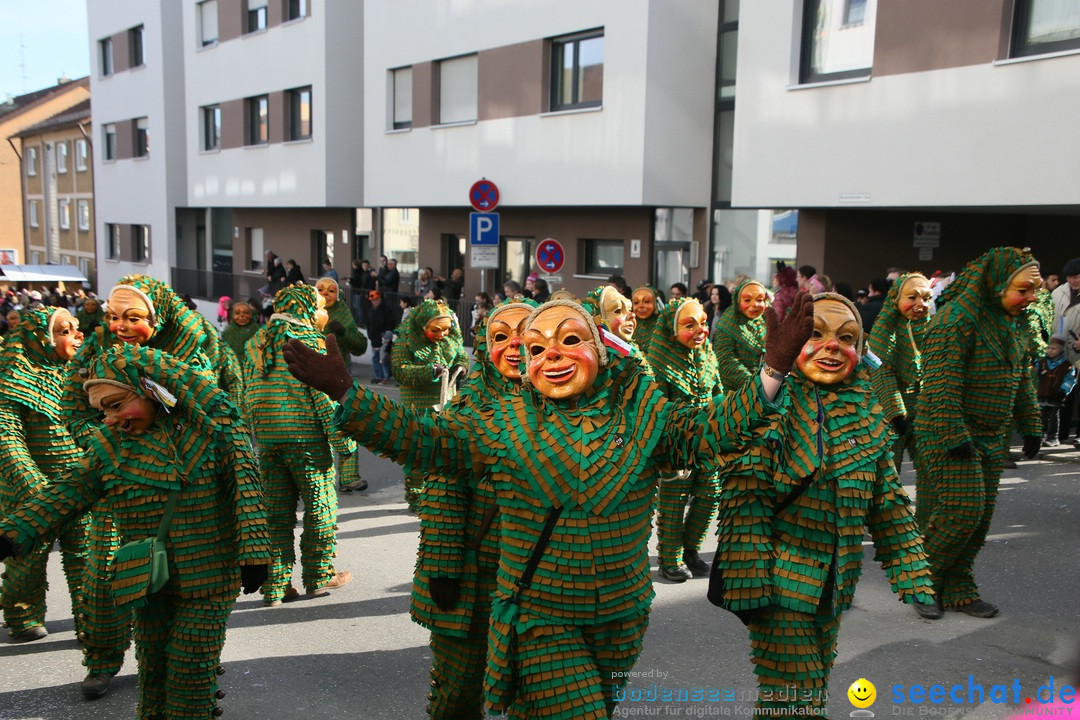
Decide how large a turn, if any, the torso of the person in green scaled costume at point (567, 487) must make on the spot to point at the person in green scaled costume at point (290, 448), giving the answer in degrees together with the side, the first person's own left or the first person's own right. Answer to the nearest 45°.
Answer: approximately 135° to the first person's own right

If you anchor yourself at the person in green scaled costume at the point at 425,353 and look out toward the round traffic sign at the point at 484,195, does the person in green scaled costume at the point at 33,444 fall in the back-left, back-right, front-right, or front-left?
back-left

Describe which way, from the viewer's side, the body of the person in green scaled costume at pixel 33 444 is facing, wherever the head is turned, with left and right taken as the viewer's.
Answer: facing to the right of the viewer

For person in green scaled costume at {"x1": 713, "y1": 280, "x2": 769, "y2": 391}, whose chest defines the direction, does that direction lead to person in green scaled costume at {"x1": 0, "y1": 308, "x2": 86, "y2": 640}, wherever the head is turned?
no

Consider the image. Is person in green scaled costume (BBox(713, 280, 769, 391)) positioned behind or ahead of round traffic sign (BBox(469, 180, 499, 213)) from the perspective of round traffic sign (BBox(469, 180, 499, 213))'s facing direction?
ahead

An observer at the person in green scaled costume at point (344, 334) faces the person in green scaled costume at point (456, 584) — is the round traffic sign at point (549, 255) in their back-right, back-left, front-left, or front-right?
back-left

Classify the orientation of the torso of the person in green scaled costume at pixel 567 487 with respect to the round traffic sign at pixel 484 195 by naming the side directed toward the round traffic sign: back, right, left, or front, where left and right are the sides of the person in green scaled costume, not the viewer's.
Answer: back

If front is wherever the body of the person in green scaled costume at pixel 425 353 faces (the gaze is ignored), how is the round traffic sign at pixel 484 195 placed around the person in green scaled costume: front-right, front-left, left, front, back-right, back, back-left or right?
back-left

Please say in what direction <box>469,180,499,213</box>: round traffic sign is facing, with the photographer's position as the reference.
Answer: facing the viewer

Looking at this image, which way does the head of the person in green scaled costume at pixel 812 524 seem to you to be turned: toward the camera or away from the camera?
toward the camera

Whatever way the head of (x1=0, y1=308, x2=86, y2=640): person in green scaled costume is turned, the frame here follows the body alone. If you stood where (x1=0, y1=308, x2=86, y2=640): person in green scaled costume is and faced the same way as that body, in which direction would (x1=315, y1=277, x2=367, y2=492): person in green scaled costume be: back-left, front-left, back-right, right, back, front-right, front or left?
front-left

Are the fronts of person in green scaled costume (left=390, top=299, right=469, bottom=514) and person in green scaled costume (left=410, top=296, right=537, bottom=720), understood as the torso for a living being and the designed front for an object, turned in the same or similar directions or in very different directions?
same or similar directions

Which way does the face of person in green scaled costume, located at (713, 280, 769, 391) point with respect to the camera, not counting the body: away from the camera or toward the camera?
toward the camera

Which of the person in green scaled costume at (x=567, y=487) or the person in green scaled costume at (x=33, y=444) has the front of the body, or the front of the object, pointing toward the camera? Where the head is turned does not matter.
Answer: the person in green scaled costume at (x=567, y=487)

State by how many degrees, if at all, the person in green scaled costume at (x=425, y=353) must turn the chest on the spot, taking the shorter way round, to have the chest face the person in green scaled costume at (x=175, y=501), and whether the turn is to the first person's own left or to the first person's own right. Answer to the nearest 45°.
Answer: approximately 45° to the first person's own right
